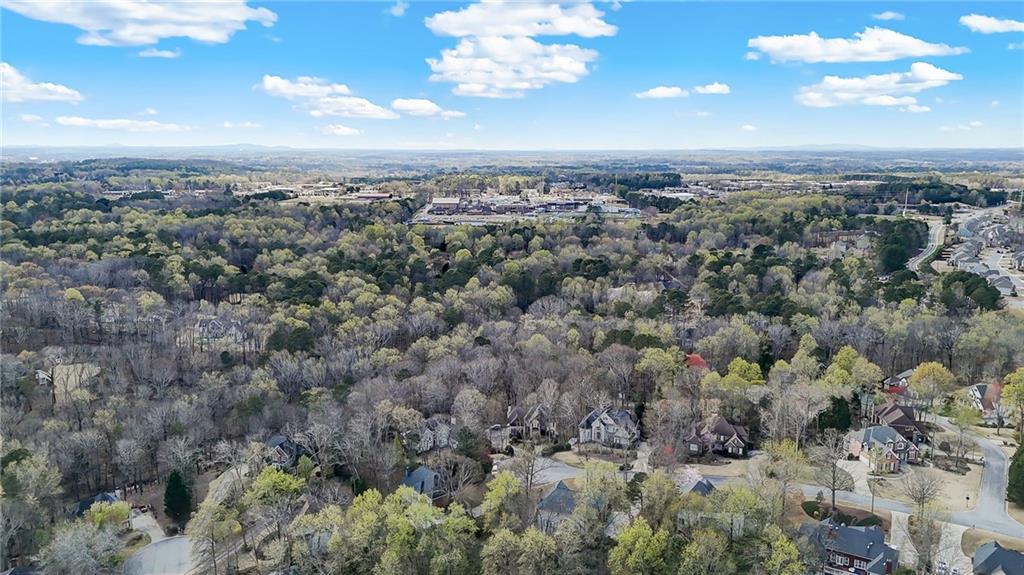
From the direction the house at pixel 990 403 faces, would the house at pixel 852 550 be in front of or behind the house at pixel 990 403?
in front

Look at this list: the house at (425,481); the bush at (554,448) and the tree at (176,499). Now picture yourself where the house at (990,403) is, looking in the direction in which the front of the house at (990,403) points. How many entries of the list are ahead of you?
3

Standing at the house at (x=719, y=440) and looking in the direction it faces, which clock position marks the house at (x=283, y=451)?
the house at (x=283, y=451) is roughly at 2 o'clock from the house at (x=719, y=440).

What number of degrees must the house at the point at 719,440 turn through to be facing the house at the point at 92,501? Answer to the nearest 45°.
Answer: approximately 45° to its right

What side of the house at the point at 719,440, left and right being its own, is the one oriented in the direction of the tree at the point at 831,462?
left

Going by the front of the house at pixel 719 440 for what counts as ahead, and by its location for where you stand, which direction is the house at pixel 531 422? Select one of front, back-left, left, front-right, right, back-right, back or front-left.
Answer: right

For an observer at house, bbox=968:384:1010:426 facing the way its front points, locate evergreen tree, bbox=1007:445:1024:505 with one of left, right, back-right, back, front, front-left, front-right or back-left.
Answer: front-left

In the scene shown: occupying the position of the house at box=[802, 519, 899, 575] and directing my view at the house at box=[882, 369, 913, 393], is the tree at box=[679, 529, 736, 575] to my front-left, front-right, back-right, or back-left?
back-left

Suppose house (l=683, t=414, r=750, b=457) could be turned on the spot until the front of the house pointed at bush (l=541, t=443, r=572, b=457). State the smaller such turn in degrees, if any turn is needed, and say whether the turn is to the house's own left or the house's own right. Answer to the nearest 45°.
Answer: approximately 90° to the house's own right

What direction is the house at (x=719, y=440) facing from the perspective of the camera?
toward the camera

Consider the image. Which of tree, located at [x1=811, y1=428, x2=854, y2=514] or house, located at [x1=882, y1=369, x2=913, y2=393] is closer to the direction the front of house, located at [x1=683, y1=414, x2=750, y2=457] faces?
the tree

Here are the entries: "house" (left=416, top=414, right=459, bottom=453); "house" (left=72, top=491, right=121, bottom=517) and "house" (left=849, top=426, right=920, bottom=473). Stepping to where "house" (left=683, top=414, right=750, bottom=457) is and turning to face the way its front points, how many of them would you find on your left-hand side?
1

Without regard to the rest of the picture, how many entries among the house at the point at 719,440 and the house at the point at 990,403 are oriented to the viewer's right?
0
